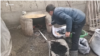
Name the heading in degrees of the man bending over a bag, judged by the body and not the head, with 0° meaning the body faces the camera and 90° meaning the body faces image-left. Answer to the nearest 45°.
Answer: approximately 90°
